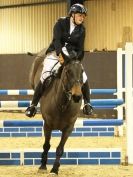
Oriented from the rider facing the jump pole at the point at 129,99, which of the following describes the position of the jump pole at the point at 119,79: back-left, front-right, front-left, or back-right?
front-left

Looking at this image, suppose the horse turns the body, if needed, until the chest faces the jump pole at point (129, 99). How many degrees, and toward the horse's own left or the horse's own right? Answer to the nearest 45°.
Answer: approximately 135° to the horse's own left

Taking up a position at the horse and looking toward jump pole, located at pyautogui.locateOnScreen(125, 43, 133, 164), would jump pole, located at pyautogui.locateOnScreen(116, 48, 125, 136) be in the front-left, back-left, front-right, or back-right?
front-left

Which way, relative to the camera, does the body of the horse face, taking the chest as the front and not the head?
toward the camera
